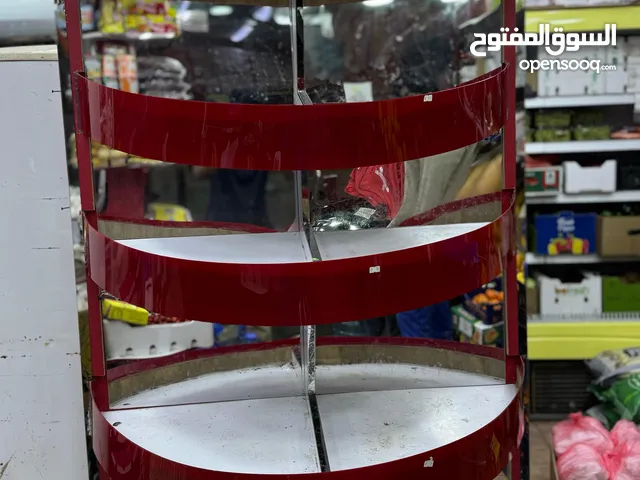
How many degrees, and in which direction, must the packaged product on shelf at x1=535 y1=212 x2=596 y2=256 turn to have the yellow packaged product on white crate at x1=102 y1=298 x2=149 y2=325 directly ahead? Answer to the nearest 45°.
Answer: approximately 45° to its right

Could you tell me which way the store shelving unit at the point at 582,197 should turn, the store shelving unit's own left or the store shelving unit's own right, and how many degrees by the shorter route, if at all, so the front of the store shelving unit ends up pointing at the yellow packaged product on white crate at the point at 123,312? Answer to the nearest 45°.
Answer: approximately 45° to the store shelving unit's own right

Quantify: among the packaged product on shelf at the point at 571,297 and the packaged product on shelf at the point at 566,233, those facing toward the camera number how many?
2

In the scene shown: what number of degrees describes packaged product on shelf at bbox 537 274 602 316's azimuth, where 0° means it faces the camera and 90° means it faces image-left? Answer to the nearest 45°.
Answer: approximately 0°

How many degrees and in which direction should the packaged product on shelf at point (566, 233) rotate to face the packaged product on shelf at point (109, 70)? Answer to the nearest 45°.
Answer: approximately 45° to its right

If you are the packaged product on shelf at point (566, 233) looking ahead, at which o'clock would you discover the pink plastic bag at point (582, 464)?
The pink plastic bag is roughly at 12 o'clock from the packaged product on shelf.
